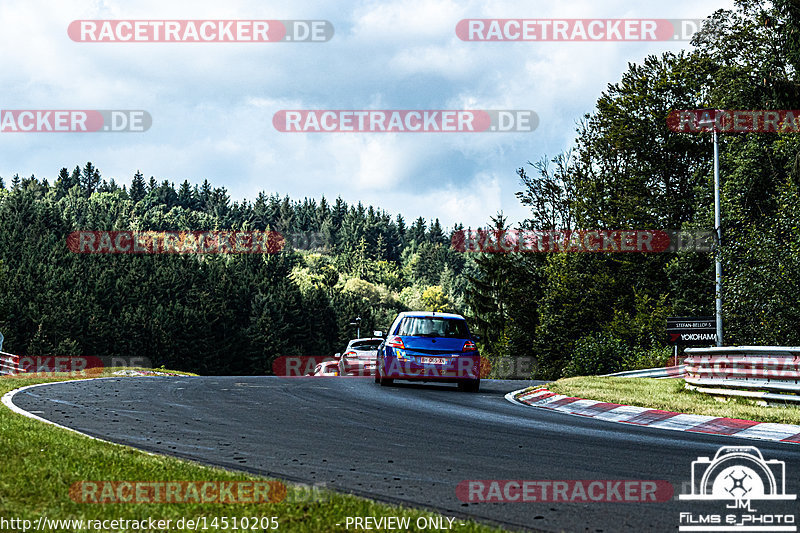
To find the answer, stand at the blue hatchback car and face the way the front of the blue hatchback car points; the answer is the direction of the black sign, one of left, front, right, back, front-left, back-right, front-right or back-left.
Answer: front-right

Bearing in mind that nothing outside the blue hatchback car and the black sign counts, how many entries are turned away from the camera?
1

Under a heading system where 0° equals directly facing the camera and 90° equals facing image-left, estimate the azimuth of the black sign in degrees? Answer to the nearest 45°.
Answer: approximately 0°

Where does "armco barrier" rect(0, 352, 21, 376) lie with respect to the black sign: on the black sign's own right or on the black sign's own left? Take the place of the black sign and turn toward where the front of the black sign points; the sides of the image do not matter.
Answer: on the black sign's own right

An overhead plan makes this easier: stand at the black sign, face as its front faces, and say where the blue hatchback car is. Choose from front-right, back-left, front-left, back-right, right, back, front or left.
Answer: front-right

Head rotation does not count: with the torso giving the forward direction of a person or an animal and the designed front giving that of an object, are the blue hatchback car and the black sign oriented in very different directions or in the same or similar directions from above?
very different directions

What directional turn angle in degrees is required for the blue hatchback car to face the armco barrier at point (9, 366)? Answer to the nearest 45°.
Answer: approximately 45° to its left

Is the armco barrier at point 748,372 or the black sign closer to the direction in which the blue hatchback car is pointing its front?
the black sign

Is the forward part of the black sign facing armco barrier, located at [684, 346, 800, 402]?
yes

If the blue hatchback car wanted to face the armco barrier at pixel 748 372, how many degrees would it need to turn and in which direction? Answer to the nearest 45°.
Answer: approximately 135° to its right

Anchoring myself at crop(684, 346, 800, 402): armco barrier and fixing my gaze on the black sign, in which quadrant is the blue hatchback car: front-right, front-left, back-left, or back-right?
front-left

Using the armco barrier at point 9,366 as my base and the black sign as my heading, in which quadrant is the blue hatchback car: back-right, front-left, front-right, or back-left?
front-right

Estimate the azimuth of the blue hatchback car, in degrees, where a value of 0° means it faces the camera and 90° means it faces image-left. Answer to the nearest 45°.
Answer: approximately 180°
